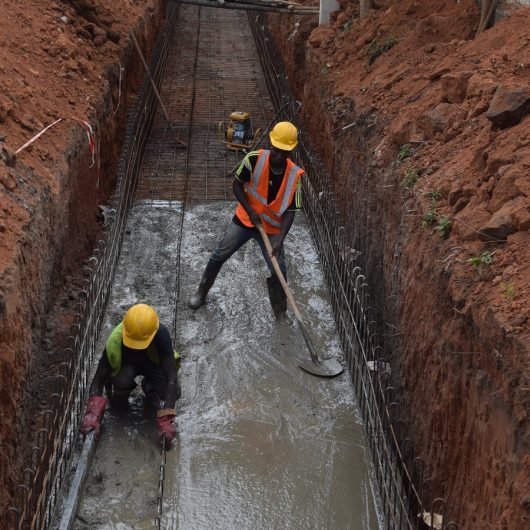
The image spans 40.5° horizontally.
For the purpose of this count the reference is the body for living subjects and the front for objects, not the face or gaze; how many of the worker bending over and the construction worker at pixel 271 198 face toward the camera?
2

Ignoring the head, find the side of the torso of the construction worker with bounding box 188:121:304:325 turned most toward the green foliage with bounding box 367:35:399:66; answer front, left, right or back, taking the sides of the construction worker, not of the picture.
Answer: back

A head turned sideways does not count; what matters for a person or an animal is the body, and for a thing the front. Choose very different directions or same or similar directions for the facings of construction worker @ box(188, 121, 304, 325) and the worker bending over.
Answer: same or similar directions

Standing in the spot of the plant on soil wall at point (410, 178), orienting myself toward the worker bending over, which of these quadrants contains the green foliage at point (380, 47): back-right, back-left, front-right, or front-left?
back-right

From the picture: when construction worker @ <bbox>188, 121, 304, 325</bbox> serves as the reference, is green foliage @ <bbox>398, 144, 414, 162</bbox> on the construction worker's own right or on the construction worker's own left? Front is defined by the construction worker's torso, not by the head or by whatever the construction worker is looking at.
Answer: on the construction worker's own left

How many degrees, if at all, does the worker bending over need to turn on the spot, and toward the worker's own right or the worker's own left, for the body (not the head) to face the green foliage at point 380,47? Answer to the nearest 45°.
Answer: approximately 135° to the worker's own left

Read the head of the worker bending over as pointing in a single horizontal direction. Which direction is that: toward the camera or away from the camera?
toward the camera

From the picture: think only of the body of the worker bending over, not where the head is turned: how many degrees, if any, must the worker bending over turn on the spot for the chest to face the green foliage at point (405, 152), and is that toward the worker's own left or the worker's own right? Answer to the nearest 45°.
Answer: approximately 135° to the worker's own left

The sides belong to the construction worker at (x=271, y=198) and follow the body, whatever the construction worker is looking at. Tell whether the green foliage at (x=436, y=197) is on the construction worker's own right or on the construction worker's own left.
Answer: on the construction worker's own left

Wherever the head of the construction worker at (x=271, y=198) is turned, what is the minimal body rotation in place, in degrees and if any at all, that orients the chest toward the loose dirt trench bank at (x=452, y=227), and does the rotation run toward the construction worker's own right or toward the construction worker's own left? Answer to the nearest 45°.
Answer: approximately 45° to the construction worker's own left

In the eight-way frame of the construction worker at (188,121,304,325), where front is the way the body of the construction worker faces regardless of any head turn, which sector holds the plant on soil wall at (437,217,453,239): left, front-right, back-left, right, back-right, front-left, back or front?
front-left

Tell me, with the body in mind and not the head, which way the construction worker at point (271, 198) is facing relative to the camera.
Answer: toward the camera

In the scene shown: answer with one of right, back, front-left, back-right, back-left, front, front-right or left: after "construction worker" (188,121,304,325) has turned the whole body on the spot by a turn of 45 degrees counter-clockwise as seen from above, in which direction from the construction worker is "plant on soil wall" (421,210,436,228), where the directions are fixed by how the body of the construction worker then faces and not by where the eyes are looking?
front

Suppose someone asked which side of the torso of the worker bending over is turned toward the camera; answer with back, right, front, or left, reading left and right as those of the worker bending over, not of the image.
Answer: front
